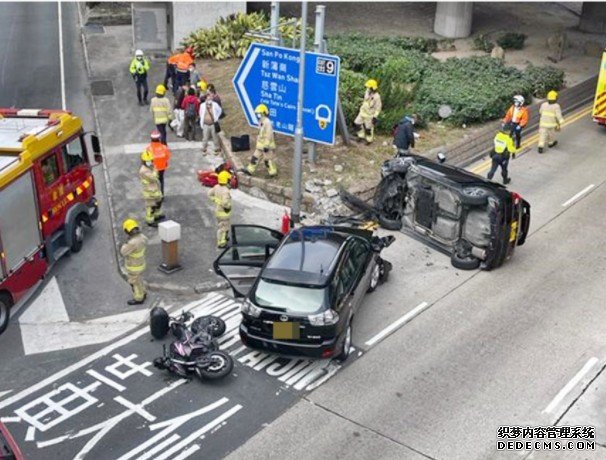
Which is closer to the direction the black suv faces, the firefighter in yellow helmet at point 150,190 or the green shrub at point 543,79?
the green shrub

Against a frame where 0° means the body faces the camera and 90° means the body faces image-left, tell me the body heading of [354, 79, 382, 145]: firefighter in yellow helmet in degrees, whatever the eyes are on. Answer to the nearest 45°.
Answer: approximately 45°

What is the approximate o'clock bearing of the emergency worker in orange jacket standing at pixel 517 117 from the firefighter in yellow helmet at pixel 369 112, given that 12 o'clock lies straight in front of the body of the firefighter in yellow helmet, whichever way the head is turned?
The emergency worker in orange jacket standing is roughly at 7 o'clock from the firefighter in yellow helmet.

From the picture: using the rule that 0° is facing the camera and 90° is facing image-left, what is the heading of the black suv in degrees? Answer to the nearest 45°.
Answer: approximately 225°

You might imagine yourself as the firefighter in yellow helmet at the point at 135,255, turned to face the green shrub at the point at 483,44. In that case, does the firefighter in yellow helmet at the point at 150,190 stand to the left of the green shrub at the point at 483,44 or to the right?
left

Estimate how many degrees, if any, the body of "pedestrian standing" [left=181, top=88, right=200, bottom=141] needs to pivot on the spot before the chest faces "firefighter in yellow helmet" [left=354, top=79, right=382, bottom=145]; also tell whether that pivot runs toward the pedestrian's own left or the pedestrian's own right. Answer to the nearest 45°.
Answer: approximately 90° to the pedestrian's own right

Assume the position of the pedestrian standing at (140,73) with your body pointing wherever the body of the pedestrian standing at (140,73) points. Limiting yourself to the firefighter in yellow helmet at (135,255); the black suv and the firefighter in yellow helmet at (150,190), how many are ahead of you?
3

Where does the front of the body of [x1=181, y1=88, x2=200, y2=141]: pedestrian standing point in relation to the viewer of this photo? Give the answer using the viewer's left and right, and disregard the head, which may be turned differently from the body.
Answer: facing away from the viewer

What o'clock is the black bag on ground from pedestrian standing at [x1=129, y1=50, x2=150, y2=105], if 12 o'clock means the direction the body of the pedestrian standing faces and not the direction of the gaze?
The black bag on ground is roughly at 11 o'clock from the pedestrian standing.

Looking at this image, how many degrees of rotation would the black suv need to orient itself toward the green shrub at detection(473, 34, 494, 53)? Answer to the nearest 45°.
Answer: approximately 45° to its left

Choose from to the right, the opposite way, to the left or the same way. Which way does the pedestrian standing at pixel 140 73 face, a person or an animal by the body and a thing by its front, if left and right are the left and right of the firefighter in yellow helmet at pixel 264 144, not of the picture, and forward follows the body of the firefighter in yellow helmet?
to the left
